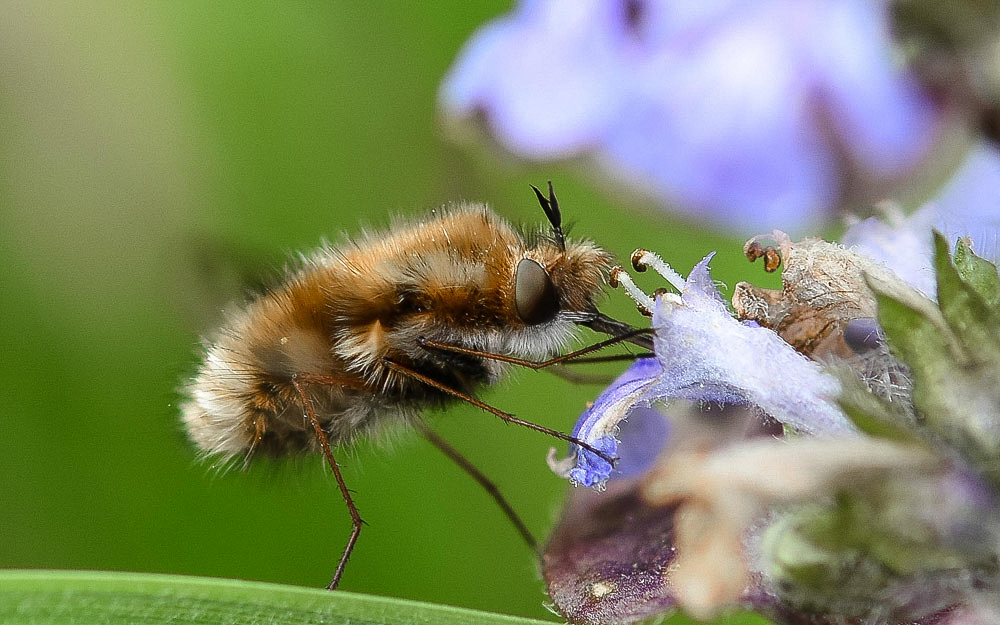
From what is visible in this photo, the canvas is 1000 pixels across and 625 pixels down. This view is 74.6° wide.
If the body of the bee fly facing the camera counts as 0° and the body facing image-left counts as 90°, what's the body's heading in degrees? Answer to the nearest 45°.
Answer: approximately 270°

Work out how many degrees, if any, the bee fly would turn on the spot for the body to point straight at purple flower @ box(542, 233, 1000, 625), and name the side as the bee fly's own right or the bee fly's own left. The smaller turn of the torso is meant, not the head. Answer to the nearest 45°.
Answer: approximately 45° to the bee fly's own right

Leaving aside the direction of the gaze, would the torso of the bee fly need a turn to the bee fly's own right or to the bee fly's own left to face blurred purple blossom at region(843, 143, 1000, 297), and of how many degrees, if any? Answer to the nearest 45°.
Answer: approximately 45° to the bee fly's own right
